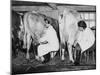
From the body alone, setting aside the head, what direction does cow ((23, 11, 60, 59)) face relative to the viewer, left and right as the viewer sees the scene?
facing away from the viewer and to the right of the viewer

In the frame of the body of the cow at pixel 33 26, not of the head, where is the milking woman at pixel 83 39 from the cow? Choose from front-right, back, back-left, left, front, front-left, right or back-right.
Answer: front-right

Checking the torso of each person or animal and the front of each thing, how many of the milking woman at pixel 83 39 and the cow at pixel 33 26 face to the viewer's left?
1

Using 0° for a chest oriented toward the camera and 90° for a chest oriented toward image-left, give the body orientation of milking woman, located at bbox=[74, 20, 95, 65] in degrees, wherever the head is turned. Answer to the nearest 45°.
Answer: approximately 90°

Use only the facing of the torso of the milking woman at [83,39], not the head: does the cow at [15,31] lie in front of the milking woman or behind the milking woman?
in front
